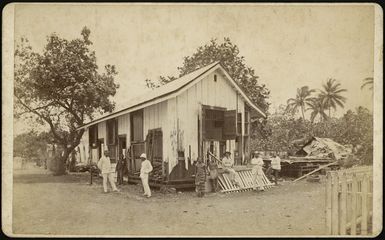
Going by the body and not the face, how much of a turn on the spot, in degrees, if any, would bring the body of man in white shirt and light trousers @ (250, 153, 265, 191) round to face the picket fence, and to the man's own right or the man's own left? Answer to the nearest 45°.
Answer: approximately 45° to the man's own left

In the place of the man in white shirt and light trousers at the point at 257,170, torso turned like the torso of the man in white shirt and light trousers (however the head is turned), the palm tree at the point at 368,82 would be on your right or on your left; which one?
on your left

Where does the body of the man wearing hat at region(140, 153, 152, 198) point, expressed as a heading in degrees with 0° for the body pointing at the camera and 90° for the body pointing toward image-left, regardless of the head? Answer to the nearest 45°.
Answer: approximately 45°

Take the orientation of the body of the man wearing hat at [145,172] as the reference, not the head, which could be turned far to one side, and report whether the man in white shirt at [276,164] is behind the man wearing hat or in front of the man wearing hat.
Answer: behind

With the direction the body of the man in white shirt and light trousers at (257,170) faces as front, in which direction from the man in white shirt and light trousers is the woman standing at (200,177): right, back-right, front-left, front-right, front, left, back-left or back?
front-right

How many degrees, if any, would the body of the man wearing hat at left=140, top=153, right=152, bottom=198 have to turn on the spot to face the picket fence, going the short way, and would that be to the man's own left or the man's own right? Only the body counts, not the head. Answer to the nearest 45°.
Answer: approximately 90° to the man's own left

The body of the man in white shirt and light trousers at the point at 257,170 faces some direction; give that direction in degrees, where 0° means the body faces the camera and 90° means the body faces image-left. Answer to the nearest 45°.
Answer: approximately 0°
